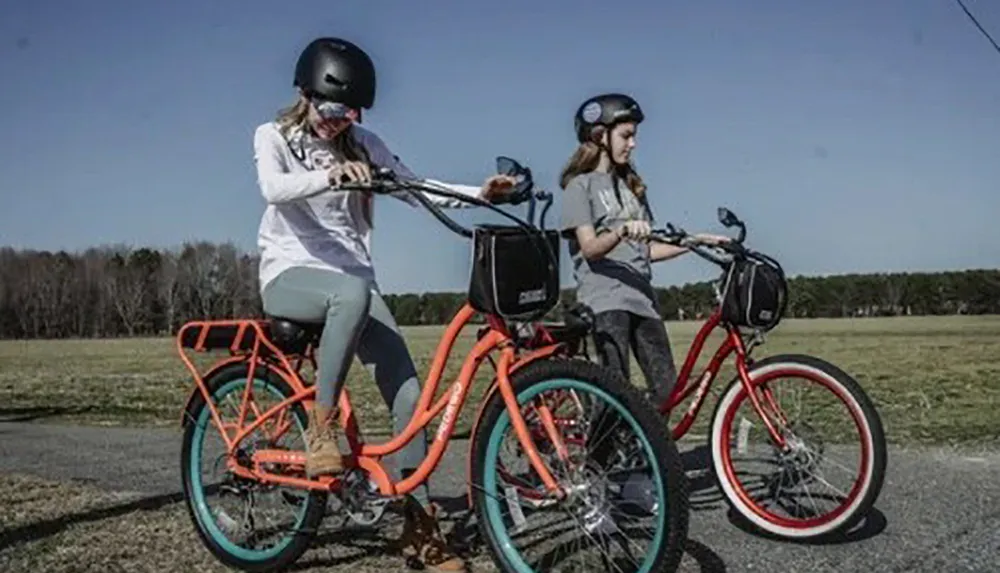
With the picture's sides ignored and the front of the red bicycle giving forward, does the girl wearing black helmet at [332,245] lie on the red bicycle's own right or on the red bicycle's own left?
on the red bicycle's own right

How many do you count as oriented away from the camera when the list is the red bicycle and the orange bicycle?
0

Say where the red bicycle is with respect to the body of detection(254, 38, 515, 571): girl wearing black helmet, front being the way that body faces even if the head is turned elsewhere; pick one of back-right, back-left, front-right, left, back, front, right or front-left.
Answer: front-left

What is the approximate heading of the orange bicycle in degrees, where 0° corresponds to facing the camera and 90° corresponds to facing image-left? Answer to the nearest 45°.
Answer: approximately 315°

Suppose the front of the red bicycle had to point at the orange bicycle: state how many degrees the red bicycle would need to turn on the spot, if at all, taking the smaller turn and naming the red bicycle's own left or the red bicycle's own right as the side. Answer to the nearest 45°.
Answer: approximately 90° to the red bicycle's own right

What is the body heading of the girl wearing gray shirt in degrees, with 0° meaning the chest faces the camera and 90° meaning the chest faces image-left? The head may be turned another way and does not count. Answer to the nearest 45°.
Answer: approximately 315°

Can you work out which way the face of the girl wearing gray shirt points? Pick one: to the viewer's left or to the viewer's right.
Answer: to the viewer's right

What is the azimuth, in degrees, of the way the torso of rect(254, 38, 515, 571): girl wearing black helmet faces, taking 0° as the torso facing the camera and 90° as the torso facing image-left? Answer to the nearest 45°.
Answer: approximately 315°
